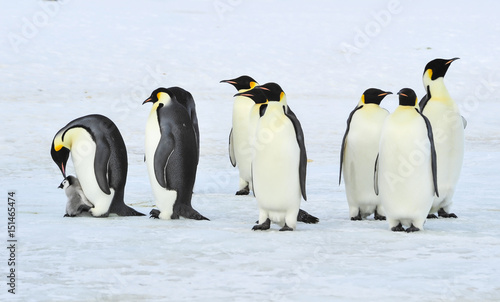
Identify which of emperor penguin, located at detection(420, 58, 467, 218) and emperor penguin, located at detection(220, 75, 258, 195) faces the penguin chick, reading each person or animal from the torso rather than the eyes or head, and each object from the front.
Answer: emperor penguin, located at detection(220, 75, 258, 195)

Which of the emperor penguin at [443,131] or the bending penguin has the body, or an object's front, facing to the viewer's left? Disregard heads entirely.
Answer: the bending penguin

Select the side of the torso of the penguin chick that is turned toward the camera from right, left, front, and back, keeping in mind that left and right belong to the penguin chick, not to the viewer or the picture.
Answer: left

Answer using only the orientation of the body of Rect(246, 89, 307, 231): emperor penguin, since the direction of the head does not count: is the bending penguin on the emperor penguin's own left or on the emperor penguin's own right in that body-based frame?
on the emperor penguin's own right

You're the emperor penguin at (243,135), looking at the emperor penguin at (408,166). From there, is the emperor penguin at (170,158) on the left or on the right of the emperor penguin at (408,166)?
right

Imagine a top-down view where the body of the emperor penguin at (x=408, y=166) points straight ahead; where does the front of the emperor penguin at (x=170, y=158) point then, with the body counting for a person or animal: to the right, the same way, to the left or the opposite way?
to the right

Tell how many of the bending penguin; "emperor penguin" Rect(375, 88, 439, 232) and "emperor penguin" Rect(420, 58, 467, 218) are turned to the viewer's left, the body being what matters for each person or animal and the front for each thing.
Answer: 1

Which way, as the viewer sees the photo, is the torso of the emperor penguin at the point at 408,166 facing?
toward the camera

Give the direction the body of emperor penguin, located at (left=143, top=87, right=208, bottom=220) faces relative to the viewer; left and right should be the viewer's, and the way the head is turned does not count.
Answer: facing to the left of the viewer

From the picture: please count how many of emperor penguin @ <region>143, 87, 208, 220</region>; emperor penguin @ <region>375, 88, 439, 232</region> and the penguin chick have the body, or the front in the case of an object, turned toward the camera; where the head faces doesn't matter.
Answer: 1

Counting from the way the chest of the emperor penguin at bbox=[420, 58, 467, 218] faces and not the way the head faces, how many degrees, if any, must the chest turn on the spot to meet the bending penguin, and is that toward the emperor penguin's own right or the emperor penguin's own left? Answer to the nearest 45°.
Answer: approximately 135° to the emperor penguin's own right

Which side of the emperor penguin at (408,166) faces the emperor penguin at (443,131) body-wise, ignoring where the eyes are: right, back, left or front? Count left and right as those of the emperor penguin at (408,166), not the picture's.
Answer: back

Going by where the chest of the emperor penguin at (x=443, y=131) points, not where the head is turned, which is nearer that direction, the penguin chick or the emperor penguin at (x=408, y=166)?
the emperor penguin

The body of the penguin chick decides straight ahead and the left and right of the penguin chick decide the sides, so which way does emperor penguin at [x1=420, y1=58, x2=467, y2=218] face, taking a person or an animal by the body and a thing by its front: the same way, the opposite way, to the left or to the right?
to the left

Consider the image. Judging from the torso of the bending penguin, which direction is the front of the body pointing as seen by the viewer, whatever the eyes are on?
to the viewer's left
